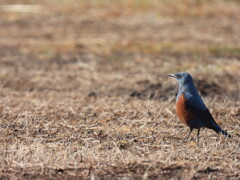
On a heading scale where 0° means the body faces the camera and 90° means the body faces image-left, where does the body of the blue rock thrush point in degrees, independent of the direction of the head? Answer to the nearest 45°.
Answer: approximately 90°
